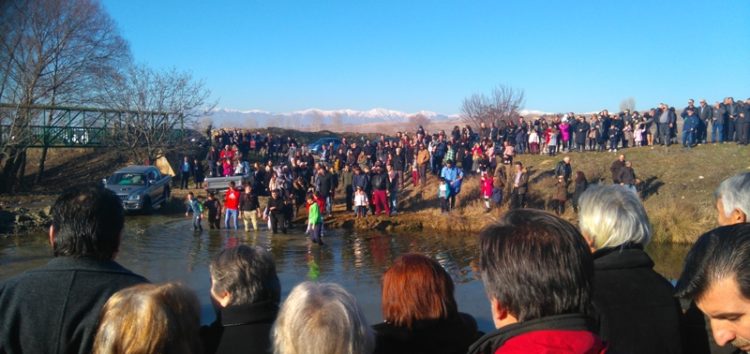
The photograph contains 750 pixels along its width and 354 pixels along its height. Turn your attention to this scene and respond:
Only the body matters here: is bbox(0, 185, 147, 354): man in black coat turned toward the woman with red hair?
no

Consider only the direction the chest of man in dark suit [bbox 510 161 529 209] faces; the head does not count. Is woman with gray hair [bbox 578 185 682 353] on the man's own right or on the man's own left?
on the man's own left

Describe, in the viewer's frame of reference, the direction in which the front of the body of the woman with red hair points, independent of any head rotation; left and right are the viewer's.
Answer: facing away from the viewer

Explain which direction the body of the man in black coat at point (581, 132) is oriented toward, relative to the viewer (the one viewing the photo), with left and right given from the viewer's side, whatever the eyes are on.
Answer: facing the viewer

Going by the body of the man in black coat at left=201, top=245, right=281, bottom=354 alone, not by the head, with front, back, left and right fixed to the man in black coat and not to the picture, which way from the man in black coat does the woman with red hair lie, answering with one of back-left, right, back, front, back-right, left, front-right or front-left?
back-right

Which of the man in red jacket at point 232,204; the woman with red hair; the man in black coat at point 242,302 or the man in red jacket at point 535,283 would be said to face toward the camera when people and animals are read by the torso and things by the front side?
the man in red jacket at point 232,204

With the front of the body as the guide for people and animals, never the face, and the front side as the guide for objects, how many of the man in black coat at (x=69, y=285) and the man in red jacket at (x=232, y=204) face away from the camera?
1

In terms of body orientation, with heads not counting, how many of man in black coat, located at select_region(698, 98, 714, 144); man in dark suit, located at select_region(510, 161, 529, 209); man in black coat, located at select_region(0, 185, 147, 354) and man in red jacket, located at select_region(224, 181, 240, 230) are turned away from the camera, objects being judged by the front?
1

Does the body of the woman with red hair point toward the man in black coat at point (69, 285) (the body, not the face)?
no

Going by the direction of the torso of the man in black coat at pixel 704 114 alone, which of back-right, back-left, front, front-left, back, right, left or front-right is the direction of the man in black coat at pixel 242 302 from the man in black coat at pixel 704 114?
front-left

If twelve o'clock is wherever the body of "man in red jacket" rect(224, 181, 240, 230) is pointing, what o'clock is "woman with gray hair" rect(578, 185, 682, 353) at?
The woman with gray hair is roughly at 12 o'clock from the man in red jacket.

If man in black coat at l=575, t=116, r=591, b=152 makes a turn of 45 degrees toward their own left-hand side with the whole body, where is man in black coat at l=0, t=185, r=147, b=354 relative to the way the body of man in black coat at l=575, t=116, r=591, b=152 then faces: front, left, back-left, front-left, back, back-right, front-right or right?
front-right

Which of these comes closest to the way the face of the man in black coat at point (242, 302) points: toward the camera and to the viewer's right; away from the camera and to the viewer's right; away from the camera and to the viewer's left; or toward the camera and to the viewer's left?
away from the camera and to the viewer's left

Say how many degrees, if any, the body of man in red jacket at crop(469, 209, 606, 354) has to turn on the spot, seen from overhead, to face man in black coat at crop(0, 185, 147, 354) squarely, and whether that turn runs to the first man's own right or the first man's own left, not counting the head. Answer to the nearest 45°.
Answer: approximately 45° to the first man's own left

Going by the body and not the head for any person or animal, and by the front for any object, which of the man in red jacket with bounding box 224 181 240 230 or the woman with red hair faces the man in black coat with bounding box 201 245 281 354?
the man in red jacket

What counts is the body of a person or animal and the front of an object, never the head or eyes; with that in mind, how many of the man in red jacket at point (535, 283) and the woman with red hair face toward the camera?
0

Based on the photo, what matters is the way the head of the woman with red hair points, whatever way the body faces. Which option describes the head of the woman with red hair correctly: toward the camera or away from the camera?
away from the camera

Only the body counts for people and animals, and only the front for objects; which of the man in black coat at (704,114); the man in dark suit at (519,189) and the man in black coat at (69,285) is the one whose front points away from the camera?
the man in black coat at (69,285)

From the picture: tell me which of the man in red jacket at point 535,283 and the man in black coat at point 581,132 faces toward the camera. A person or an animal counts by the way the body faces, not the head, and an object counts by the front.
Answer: the man in black coat

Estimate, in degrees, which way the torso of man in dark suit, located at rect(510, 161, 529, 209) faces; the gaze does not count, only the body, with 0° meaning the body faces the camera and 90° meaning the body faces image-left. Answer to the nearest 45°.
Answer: approximately 45°

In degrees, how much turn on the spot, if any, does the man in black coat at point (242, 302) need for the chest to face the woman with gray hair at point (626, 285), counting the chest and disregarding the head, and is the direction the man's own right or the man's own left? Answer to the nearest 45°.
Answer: approximately 135° to the man's own right

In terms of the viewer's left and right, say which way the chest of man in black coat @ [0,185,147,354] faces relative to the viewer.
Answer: facing away from the viewer

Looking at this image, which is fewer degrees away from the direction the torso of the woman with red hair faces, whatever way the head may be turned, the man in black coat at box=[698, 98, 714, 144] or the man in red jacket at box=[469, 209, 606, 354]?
the man in black coat
